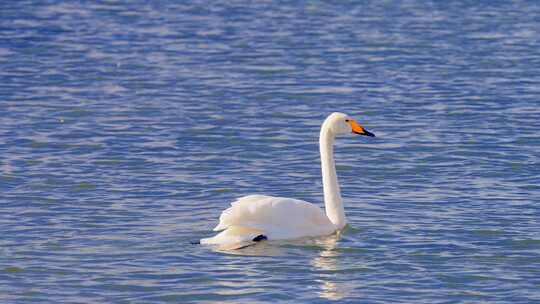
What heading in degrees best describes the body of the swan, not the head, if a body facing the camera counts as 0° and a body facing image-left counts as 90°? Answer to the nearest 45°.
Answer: approximately 270°
